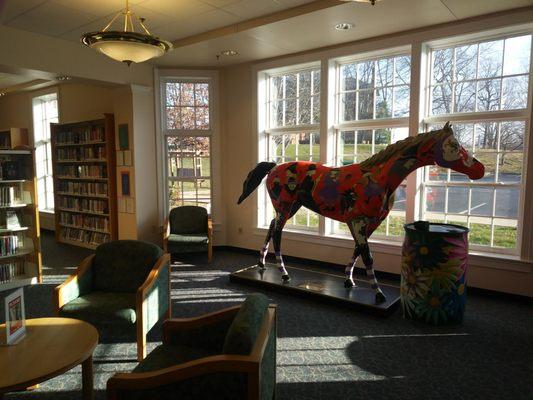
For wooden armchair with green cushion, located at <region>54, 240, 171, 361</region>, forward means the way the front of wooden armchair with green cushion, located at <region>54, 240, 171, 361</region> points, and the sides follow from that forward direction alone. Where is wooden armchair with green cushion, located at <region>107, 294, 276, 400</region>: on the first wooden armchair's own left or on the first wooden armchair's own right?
on the first wooden armchair's own left

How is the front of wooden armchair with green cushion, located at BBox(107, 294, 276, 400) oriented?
to the viewer's left

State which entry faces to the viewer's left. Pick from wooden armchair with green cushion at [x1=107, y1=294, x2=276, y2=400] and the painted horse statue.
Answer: the wooden armchair with green cushion

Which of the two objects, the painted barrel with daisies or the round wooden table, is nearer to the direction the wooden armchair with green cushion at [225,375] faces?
the round wooden table

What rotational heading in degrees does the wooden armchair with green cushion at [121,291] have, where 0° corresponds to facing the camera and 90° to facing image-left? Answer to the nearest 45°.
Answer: approximately 45°

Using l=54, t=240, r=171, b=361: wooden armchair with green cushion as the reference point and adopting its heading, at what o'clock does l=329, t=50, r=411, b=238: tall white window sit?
The tall white window is roughly at 7 o'clock from the wooden armchair with green cushion.

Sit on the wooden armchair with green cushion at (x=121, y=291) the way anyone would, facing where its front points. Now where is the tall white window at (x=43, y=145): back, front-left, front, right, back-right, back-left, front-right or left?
back-right

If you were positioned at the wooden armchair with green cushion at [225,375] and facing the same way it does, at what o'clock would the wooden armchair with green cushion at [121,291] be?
the wooden armchair with green cushion at [121,291] is roughly at 2 o'clock from the wooden armchair with green cushion at [225,375].

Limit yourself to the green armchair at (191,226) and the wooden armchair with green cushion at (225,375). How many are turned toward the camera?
1

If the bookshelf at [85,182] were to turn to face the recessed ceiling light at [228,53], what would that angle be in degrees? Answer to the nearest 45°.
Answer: approximately 90° to its left

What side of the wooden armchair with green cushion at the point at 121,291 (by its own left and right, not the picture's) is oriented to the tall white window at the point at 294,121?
back

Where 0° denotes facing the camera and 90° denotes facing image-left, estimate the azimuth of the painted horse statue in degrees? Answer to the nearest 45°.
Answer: approximately 315°
